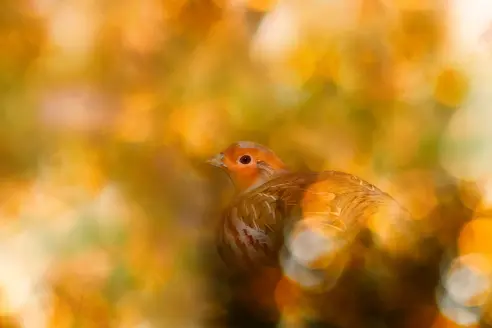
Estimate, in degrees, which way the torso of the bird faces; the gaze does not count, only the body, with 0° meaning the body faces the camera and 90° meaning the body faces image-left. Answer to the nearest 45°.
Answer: approximately 90°
